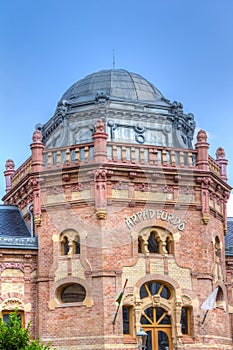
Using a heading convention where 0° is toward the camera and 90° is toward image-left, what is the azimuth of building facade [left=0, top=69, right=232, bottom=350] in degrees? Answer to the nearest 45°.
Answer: approximately 0°

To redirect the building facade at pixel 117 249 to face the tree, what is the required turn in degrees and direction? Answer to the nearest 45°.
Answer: approximately 45° to its right
